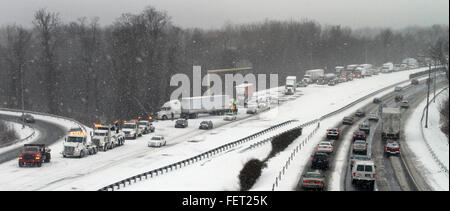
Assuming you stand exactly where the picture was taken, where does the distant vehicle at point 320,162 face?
facing away from the viewer

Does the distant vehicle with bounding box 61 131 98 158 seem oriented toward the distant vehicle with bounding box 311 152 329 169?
no

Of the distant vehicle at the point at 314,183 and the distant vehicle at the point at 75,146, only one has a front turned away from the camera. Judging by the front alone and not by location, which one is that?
the distant vehicle at the point at 314,183

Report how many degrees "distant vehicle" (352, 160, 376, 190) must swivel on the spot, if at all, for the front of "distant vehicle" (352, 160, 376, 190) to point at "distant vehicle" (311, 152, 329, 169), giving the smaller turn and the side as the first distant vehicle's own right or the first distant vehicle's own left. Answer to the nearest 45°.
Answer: approximately 45° to the first distant vehicle's own left

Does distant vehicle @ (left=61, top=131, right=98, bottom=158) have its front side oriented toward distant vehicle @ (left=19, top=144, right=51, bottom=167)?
yes

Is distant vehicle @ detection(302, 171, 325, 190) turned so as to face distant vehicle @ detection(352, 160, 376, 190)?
no

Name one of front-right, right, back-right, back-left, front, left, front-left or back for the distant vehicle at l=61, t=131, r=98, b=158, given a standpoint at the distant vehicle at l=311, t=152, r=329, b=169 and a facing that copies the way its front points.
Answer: left

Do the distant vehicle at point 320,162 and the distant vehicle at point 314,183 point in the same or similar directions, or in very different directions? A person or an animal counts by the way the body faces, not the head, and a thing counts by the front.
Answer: same or similar directions

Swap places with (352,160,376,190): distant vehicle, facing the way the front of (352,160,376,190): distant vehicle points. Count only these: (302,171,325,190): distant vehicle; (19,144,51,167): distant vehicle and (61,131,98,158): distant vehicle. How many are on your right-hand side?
0

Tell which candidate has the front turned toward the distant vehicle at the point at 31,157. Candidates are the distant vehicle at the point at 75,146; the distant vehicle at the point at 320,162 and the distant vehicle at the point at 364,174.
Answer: the distant vehicle at the point at 75,146

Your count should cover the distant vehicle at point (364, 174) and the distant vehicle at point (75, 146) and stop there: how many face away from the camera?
1

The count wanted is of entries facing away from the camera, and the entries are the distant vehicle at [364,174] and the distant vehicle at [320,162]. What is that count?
2

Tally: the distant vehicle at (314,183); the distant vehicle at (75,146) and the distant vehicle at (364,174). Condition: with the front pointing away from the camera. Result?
2

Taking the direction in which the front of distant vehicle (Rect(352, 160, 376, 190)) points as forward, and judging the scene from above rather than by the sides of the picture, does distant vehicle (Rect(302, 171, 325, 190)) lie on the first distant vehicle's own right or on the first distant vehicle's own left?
on the first distant vehicle's own left

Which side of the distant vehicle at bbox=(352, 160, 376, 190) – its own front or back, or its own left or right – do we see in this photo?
back

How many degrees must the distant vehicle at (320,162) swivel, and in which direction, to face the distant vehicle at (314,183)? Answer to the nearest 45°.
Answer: approximately 180°

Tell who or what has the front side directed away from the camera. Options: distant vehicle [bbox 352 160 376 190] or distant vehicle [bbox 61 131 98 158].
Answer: distant vehicle [bbox 352 160 376 190]

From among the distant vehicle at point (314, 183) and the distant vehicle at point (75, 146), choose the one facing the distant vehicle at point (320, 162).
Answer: the distant vehicle at point (314, 183)

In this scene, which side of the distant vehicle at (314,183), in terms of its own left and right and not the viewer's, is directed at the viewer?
back

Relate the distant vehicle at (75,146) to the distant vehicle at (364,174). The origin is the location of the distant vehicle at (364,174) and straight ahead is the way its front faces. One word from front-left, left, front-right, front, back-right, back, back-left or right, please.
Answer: left
